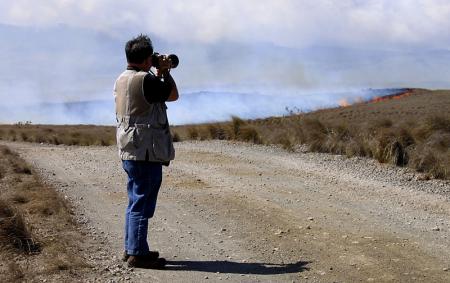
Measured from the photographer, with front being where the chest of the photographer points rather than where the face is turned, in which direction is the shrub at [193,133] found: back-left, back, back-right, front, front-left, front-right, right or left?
front-left

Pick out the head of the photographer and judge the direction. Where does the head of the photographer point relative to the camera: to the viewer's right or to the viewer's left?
to the viewer's right

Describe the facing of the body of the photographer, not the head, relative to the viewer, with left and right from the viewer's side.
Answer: facing away from the viewer and to the right of the viewer

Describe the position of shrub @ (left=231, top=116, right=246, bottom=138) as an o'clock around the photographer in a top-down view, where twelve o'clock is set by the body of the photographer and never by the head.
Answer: The shrub is roughly at 11 o'clock from the photographer.

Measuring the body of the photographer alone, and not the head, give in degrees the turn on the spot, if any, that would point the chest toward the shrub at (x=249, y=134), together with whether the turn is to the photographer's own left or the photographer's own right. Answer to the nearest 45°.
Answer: approximately 45° to the photographer's own left
